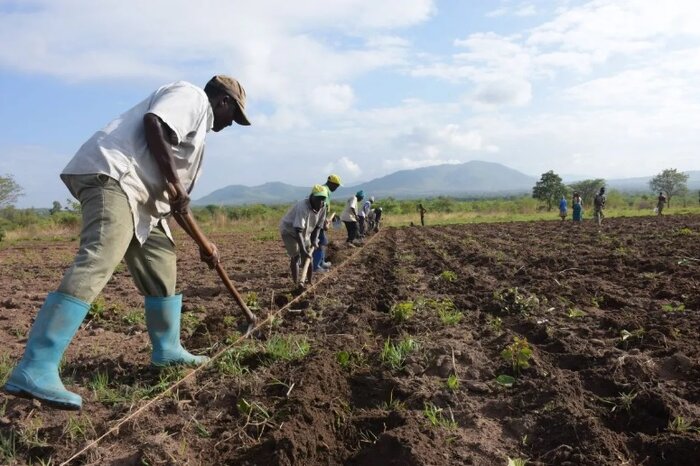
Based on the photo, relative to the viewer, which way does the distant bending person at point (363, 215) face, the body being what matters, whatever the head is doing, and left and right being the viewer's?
facing to the right of the viewer

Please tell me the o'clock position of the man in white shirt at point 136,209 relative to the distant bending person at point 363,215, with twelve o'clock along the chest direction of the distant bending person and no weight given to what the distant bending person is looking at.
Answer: The man in white shirt is roughly at 3 o'clock from the distant bending person.

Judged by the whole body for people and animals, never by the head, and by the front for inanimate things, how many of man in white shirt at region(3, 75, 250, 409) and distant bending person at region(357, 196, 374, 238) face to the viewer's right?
2

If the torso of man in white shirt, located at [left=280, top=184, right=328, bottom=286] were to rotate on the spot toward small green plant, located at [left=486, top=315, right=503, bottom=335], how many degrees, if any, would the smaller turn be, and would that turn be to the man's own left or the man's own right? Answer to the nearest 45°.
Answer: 0° — they already face it

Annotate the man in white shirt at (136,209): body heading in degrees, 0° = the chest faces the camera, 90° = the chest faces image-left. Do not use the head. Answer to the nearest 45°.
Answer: approximately 270°

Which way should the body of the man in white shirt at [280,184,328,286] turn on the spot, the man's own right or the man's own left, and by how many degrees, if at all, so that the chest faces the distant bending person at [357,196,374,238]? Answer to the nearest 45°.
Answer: approximately 135° to the man's own left

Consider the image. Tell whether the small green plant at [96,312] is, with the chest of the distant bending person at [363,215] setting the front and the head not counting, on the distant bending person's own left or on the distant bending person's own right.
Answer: on the distant bending person's own right

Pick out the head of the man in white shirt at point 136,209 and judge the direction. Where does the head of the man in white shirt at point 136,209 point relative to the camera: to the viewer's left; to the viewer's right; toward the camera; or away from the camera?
to the viewer's right

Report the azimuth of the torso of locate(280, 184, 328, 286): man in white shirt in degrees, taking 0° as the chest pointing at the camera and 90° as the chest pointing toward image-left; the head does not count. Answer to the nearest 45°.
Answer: approximately 315°

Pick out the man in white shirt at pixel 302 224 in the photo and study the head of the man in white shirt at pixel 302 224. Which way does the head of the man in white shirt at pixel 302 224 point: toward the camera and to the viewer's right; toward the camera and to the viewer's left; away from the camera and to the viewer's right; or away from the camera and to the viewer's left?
toward the camera and to the viewer's right

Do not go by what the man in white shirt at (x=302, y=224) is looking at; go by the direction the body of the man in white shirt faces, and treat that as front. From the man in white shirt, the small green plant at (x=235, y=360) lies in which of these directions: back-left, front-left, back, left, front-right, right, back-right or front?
front-right
